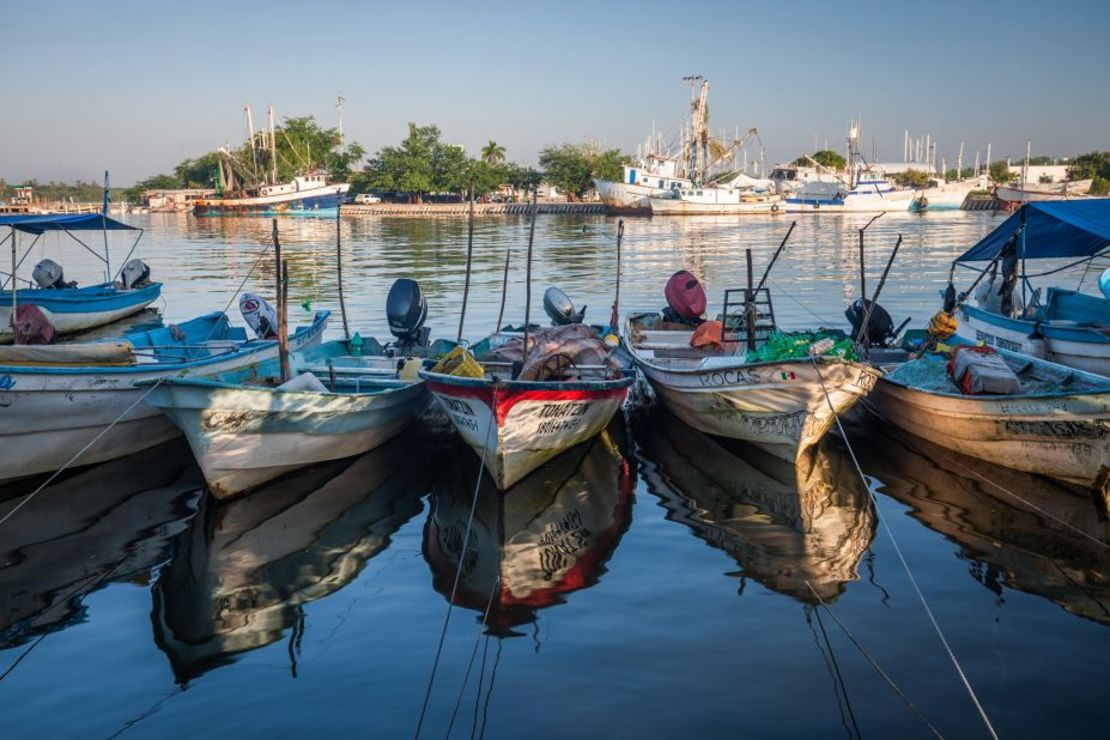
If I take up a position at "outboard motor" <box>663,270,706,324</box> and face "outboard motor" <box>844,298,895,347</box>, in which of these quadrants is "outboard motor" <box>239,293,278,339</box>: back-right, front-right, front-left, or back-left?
back-right

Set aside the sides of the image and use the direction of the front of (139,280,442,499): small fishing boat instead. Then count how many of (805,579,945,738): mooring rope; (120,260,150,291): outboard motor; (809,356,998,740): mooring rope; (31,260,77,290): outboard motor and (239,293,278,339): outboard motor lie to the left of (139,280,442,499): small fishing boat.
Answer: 2

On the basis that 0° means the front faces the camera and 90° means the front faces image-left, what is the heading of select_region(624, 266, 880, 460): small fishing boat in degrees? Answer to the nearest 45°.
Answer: approximately 315°

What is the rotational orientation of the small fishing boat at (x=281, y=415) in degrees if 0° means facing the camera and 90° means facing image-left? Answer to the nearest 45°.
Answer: approximately 45°

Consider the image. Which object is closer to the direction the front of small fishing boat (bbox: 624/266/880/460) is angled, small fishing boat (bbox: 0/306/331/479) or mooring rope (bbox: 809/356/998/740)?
the mooring rope

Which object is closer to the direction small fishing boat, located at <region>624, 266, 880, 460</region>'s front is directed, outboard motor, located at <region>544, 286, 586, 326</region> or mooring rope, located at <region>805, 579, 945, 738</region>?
the mooring rope

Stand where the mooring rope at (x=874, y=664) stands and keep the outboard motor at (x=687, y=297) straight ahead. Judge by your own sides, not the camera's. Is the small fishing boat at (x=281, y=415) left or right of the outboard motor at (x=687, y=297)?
left

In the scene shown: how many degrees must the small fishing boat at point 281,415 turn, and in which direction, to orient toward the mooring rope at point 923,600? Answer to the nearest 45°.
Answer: approximately 90° to its left

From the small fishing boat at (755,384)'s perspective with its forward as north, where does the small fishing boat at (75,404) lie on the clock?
the small fishing boat at (75,404) is roughly at 4 o'clock from the small fishing boat at (755,384).

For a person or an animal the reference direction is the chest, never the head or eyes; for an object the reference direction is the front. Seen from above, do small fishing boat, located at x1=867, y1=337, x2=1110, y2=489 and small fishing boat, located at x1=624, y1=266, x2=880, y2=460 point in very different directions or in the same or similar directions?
same or similar directions
